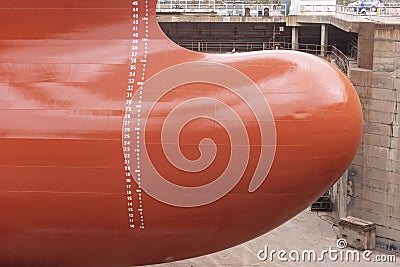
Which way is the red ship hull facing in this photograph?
to the viewer's right

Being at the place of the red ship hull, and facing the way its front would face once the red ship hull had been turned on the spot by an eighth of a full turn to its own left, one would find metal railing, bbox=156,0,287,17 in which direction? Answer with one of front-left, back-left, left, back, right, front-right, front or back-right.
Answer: front-left
